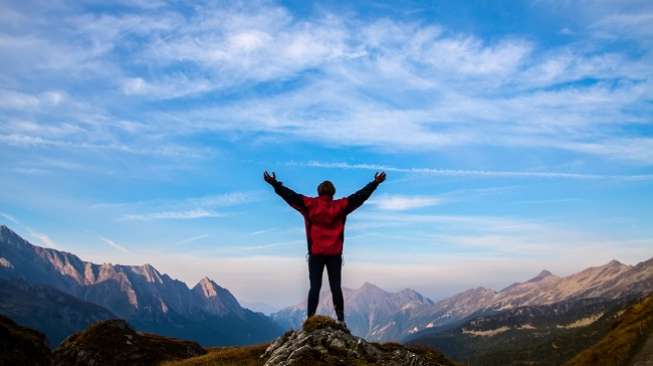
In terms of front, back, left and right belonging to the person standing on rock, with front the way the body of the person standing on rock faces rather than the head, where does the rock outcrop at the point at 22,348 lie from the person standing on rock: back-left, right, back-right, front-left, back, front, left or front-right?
front-left

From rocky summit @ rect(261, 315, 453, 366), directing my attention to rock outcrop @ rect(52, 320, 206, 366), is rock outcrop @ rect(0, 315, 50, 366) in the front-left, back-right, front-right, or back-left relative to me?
front-left

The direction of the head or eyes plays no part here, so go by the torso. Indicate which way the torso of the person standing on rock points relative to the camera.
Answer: away from the camera

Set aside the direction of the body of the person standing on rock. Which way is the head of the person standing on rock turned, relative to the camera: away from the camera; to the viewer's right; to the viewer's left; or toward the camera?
away from the camera
